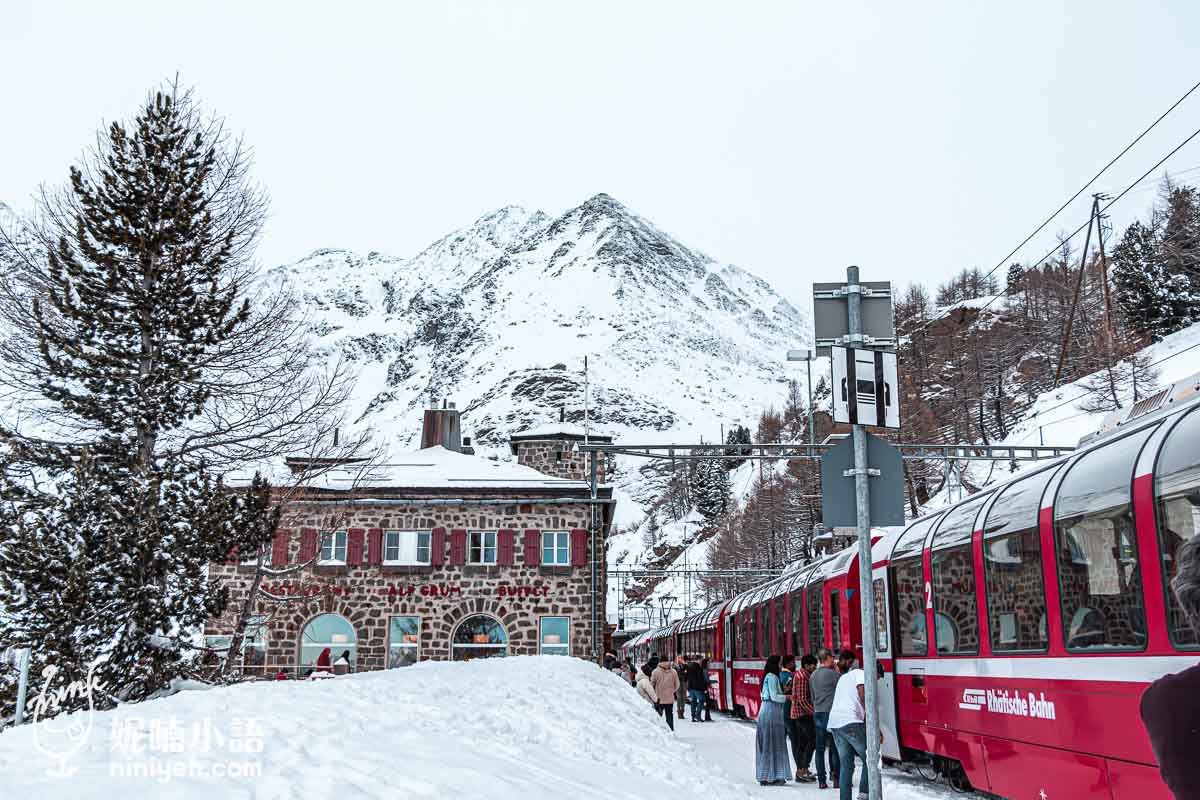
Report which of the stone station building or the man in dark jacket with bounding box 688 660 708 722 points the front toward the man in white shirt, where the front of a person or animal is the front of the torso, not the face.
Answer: the stone station building

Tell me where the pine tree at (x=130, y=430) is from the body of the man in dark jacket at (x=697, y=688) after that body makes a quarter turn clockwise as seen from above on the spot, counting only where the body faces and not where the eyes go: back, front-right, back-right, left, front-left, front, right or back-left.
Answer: back-right

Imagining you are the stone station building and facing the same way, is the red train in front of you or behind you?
in front

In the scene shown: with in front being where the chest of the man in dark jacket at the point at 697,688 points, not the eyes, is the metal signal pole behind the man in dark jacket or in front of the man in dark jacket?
behind

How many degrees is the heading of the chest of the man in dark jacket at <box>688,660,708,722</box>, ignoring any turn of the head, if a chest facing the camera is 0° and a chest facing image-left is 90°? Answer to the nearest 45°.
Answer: approximately 180°

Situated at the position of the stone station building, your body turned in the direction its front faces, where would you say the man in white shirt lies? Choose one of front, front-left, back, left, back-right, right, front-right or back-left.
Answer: front

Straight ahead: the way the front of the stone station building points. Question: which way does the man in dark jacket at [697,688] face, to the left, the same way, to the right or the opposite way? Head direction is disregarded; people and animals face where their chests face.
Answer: the opposite way

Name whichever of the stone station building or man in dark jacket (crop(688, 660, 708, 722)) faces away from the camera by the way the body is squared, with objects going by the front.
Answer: the man in dark jacket

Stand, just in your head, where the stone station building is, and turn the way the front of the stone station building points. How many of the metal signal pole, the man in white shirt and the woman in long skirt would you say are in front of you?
3

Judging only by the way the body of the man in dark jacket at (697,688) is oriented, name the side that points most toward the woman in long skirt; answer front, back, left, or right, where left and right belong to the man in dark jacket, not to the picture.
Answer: back

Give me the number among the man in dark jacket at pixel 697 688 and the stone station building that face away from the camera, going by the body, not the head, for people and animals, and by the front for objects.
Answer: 1

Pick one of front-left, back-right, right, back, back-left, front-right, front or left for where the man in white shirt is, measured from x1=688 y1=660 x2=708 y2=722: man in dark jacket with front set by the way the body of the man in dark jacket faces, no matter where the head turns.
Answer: back

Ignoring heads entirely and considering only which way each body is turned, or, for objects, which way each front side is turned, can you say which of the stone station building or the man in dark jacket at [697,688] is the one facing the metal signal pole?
the stone station building

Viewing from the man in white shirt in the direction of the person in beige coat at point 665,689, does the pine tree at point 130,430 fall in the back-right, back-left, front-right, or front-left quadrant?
front-left

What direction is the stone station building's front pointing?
toward the camera
